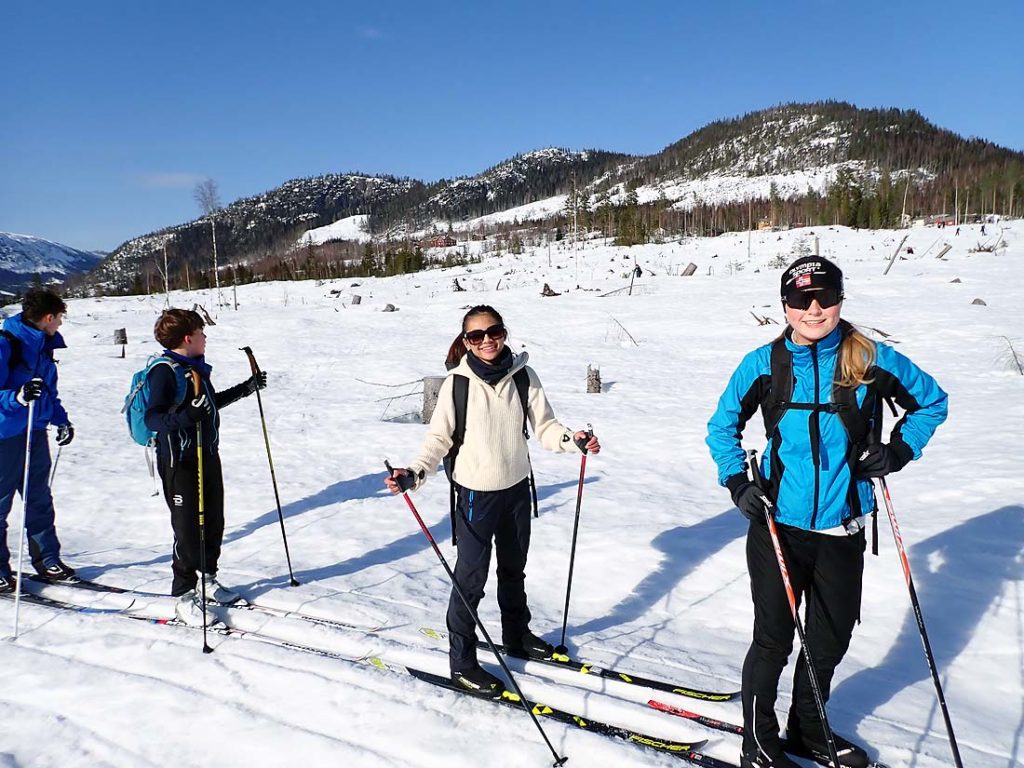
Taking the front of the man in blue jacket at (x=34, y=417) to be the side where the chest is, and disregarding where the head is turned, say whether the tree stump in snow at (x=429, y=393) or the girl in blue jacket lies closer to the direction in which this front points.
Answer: the girl in blue jacket

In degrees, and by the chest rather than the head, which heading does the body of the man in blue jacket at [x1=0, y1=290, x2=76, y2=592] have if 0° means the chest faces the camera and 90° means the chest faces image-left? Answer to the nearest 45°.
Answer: approximately 315°

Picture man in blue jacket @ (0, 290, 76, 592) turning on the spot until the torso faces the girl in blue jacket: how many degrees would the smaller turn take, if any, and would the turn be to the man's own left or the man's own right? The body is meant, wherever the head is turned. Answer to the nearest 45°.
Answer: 0° — they already face them

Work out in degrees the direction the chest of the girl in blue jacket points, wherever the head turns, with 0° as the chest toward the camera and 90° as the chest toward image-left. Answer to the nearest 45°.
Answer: approximately 0°

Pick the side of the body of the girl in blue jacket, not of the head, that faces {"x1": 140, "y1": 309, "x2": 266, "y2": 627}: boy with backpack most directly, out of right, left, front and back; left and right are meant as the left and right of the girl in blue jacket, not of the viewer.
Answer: right

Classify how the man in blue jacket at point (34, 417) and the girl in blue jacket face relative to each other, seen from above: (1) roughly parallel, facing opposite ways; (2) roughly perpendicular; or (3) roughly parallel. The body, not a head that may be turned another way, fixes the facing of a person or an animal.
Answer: roughly perpendicular

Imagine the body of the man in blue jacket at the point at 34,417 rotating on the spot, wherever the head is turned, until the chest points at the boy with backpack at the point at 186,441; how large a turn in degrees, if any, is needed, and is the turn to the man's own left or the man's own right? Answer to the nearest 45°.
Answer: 0° — they already face them
